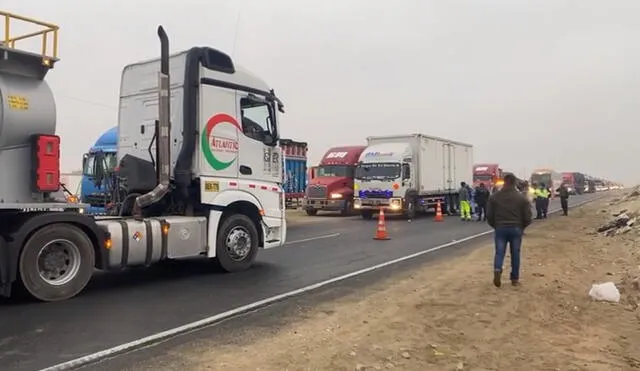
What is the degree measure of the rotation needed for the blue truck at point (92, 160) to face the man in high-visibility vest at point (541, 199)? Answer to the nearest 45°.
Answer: approximately 135° to its left

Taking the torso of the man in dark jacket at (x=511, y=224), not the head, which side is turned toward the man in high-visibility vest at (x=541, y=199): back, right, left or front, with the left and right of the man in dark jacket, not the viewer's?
front

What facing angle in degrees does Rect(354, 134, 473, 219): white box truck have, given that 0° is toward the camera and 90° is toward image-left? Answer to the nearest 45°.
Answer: approximately 45°

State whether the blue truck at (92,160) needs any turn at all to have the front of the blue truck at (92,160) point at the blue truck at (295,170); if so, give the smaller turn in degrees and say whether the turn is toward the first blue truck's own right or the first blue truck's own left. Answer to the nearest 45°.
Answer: approximately 180°

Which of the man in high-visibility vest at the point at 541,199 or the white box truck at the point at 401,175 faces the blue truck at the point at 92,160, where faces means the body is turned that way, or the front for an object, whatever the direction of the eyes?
the white box truck

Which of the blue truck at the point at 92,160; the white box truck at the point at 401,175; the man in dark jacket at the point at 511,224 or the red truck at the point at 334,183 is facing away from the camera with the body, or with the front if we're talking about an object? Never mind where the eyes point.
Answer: the man in dark jacket

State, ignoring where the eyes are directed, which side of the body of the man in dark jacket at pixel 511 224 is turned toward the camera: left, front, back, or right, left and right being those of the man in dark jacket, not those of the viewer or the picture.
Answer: back

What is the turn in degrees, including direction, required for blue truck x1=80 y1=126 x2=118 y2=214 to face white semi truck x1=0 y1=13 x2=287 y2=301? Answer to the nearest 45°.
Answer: approximately 45° to its left

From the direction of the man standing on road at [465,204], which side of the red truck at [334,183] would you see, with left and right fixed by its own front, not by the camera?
left
